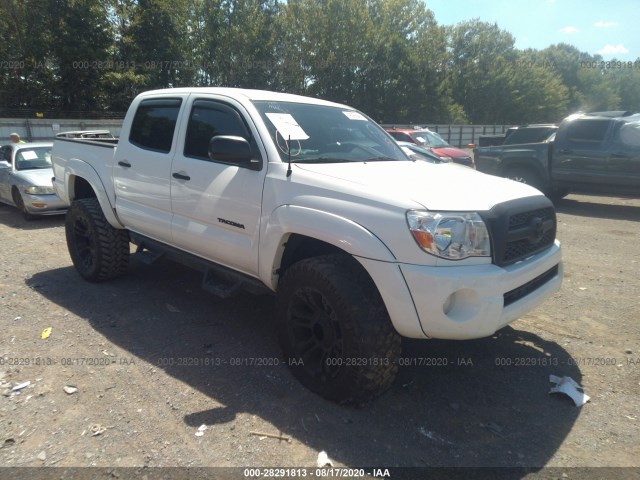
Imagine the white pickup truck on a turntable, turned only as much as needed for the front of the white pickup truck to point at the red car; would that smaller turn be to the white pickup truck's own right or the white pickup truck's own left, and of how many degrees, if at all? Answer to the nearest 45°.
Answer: approximately 135° to the white pickup truck's own left

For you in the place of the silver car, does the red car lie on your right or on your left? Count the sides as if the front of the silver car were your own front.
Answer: on your left

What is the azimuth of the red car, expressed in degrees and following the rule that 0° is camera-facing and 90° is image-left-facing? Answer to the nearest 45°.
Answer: approximately 315°

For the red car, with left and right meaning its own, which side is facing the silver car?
right
